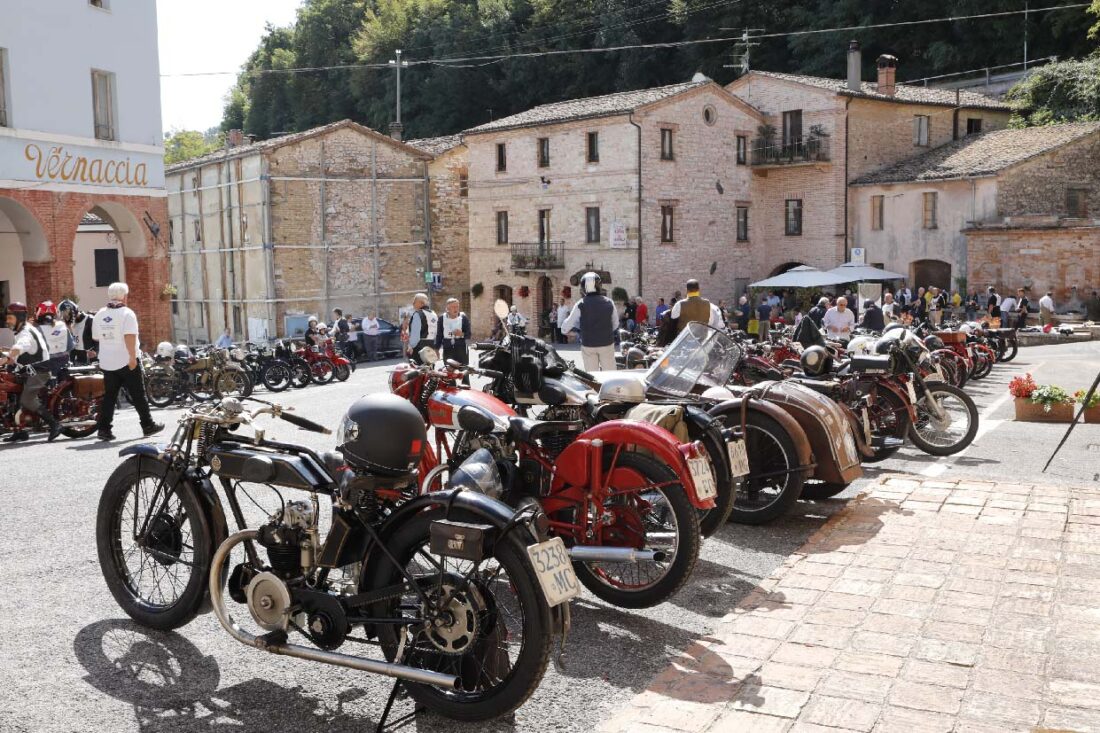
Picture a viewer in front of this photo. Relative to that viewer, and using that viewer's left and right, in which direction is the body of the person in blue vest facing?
facing away from the viewer

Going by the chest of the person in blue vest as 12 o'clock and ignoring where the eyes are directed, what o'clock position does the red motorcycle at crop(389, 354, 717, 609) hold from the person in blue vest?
The red motorcycle is roughly at 6 o'clock from the person in blue vest.

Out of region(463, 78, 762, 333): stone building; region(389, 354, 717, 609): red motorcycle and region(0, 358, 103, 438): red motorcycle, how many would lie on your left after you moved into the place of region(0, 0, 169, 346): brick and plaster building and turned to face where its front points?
1

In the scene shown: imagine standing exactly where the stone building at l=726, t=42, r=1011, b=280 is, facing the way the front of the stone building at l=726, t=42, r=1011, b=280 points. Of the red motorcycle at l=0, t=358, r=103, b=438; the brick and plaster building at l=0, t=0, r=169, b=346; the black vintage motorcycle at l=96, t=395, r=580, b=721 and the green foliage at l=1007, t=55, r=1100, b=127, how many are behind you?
1

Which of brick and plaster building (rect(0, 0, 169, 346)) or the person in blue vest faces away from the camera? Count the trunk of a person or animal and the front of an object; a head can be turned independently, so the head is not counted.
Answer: the person in blue vest

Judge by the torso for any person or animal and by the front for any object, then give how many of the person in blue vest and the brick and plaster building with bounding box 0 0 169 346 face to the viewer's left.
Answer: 0

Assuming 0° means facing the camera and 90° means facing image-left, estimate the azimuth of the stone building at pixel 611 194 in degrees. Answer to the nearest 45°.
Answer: approximately 45°

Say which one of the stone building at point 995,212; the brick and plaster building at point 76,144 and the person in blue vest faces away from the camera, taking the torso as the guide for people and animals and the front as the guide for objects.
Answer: the person in blue vest

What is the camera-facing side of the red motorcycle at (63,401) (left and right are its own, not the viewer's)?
left

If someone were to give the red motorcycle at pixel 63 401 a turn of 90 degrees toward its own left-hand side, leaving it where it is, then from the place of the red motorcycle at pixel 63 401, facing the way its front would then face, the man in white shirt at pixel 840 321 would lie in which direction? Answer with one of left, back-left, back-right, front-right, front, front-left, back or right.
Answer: left

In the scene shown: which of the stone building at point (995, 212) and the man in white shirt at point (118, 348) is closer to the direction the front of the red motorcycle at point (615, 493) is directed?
the man in white shirt

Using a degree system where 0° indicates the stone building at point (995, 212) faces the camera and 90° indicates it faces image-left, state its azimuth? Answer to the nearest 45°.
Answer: approximately 45°

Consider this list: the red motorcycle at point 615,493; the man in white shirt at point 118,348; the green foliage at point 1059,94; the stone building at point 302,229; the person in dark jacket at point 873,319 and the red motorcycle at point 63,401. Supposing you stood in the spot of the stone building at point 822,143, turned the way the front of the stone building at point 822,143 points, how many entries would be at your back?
1

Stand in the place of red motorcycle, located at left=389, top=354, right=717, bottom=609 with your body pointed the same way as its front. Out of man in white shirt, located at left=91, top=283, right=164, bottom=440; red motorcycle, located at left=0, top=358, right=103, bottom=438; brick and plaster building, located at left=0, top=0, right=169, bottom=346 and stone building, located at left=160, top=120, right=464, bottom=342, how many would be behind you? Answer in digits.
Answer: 0

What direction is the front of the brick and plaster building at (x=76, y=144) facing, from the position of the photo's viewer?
facing the viewer and to the right of the viewer

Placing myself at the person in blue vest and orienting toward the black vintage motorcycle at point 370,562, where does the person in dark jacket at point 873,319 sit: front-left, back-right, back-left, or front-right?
back-left

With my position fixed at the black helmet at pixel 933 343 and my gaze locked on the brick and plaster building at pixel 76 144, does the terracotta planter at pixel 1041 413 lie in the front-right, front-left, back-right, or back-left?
back-left

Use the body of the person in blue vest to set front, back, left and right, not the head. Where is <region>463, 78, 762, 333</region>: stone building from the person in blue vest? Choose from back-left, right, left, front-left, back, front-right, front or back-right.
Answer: front

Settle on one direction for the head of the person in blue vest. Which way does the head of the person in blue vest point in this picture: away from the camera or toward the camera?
away from the camera
